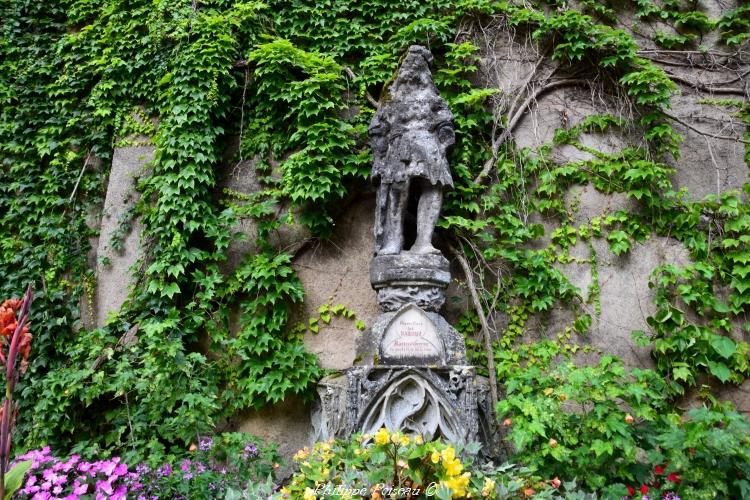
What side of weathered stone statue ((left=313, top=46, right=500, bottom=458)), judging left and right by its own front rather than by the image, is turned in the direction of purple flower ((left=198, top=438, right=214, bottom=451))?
right

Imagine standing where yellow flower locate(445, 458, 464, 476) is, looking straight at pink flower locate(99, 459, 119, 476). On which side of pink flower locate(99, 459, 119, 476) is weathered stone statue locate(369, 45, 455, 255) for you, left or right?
right

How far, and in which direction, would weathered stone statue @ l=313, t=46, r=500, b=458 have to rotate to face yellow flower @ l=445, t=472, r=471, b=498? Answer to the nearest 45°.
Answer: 0° — it already faces it

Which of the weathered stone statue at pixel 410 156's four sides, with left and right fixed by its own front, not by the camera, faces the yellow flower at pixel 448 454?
front

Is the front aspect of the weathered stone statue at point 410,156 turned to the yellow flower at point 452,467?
yes

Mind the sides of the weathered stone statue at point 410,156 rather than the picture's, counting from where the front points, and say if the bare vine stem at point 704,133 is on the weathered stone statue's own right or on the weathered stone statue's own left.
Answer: on the weathered stone statue's own left

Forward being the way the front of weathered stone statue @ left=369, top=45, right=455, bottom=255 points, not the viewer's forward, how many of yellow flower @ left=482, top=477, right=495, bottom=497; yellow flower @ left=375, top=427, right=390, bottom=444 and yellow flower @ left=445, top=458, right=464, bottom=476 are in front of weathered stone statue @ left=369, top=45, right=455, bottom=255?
3

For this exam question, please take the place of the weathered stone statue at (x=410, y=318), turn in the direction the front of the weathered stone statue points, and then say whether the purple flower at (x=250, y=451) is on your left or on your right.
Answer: on your right

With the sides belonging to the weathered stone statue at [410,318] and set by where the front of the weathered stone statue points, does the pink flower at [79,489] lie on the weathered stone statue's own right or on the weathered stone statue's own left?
on the weathered stone statue's own right

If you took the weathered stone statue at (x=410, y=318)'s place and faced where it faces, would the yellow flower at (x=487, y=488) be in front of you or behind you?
in front

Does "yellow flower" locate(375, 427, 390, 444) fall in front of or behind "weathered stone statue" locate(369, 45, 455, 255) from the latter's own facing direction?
in front

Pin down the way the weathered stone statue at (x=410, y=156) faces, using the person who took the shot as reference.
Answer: facing the viewer

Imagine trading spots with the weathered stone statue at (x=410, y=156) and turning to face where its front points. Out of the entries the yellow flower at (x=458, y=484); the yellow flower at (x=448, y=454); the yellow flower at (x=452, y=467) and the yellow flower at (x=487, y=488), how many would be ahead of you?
4
